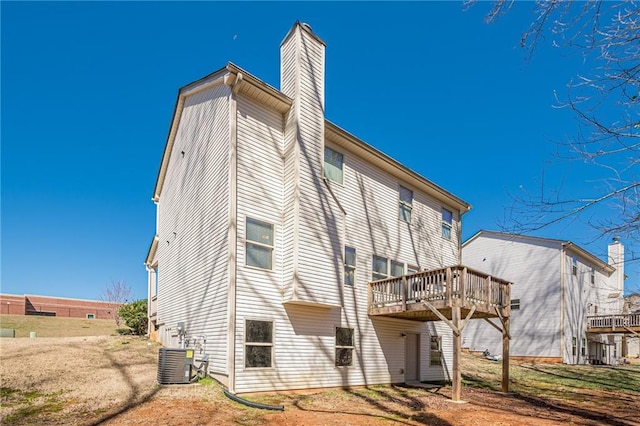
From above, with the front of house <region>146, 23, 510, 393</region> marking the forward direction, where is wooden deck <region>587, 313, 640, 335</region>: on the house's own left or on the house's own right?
on the house's own right

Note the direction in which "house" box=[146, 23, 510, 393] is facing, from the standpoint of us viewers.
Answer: facing away from the viewer and to the left of the viewer

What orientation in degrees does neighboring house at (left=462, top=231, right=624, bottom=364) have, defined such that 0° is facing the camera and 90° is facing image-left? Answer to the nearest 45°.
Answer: approximately 135°

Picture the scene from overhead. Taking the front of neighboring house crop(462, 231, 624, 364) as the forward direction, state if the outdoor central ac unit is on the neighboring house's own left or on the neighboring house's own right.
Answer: on the neighboring house's own left

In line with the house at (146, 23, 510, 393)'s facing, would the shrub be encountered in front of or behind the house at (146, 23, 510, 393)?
in front

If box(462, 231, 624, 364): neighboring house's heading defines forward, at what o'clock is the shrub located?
The shrub is roughly at 9 o'clock from the neighboring house.

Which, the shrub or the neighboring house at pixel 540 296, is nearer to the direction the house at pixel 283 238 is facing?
the shrub

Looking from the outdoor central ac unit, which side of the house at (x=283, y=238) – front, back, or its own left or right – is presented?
left

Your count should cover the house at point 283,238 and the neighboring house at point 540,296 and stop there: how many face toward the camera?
0
